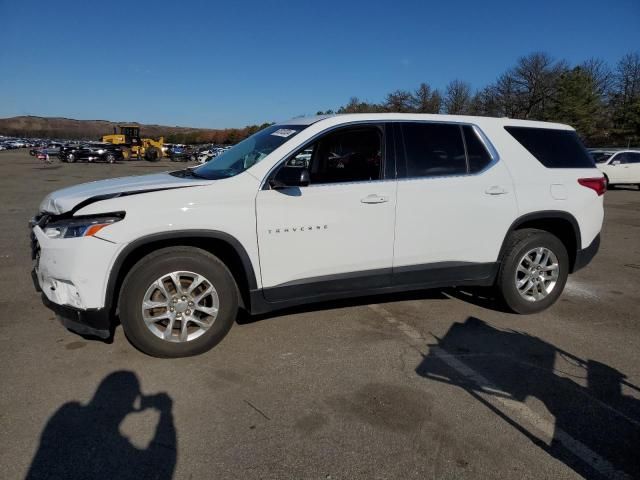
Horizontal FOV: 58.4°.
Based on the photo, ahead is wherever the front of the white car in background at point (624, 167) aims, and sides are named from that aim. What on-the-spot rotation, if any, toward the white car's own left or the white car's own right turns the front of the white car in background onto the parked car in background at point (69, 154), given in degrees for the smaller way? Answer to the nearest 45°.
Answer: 0° — it already faces it

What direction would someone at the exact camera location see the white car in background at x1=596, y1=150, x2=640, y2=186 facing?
facing to the left of the viewer

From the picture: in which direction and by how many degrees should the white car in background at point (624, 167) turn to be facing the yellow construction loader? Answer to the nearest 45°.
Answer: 0° — it already faces it

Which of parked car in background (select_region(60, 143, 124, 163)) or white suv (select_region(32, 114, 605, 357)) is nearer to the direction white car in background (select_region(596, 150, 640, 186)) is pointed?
the parked car in background

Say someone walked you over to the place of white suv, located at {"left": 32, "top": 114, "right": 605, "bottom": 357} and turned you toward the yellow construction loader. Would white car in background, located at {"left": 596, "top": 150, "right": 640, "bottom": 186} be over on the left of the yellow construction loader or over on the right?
right

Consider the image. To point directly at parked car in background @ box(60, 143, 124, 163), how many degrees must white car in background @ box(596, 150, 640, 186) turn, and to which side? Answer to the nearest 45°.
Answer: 0° — it already faces it

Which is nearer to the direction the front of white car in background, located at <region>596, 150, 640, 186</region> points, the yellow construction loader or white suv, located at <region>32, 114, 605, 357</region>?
the yellow construction loader

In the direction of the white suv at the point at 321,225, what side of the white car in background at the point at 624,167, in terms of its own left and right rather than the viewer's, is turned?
left
